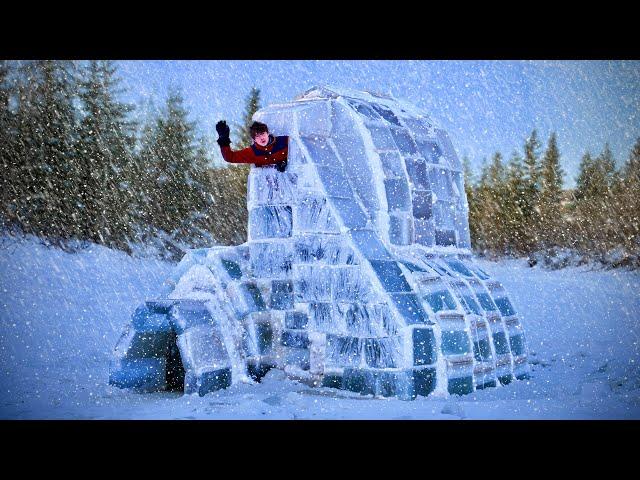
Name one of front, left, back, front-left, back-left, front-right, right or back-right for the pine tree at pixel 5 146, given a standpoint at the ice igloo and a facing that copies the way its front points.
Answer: right

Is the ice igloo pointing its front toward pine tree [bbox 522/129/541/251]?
no

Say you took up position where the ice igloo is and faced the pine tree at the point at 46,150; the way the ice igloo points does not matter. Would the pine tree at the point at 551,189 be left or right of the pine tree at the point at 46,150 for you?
right

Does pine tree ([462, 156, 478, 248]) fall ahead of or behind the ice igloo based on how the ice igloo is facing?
behind

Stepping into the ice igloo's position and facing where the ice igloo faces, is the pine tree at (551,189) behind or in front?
behind

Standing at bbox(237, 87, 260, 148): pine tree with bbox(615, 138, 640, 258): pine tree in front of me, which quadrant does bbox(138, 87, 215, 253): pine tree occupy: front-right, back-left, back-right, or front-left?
back-right

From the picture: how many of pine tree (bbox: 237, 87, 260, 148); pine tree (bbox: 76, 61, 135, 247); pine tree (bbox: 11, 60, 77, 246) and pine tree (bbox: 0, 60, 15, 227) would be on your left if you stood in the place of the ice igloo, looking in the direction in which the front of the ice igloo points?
0

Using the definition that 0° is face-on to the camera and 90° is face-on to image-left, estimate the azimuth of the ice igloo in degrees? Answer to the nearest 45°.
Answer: approximately 45°

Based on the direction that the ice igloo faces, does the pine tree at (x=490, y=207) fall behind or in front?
behind

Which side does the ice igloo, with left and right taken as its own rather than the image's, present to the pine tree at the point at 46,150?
right

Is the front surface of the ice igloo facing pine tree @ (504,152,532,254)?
no

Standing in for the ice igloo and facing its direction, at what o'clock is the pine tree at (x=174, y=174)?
The pine tree is roughly at 4 o'clock from the ice igloo.

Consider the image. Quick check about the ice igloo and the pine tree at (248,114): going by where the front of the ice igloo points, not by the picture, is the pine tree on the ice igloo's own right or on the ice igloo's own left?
on the ice igloo's own right
